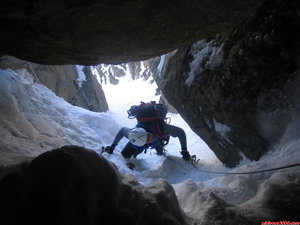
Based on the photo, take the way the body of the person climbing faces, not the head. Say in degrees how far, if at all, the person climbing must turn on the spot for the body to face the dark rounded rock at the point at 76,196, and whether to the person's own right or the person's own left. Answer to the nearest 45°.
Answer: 0° — they already face it

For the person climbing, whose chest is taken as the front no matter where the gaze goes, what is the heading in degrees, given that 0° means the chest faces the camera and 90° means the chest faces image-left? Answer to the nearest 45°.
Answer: approximately 0°

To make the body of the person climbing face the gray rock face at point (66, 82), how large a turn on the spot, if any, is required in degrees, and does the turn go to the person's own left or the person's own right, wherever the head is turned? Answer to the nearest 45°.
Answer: approximately 135° to the person's own right
